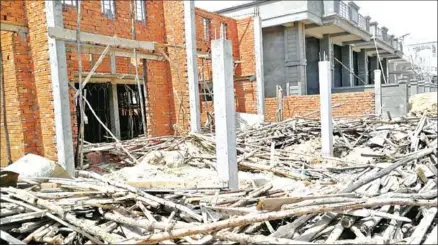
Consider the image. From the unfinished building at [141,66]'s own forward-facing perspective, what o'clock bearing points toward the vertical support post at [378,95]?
The vertical support post is roughly at 10 o'clock from the unfinished building.

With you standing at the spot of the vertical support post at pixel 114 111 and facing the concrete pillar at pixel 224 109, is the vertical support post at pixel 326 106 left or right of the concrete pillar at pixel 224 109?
left

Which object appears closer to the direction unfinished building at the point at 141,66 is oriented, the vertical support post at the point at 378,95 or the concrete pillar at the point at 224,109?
the concrete pillar

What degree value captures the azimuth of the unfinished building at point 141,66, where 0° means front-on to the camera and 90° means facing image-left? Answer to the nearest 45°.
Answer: approximately 315°
